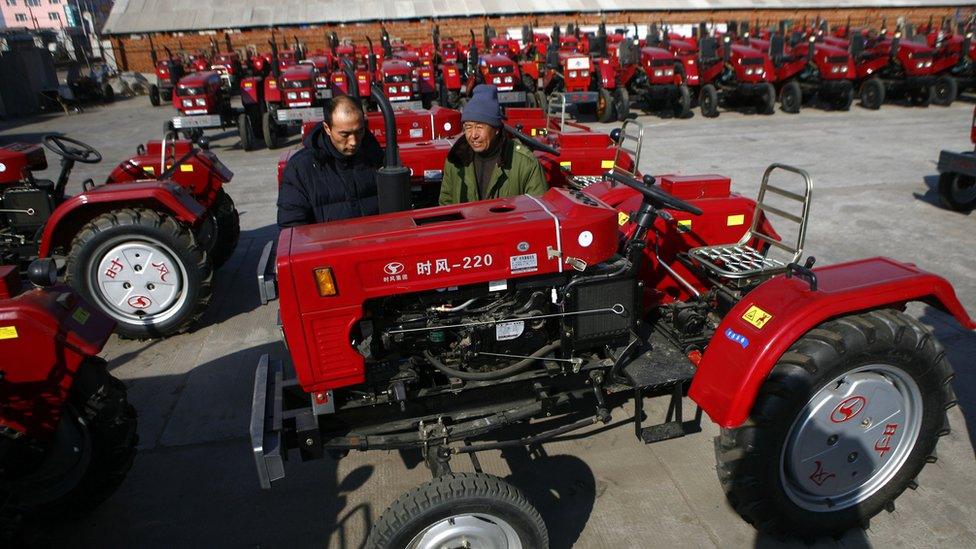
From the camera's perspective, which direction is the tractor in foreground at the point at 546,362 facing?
to the viewer's left

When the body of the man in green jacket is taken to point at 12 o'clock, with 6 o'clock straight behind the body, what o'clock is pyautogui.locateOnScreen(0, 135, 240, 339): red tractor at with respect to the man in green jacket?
The red tractor is roughly at 2 o'clock from the man in green jacket.

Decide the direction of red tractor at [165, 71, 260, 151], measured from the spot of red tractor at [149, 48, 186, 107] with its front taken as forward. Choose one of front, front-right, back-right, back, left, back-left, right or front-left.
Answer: front-left

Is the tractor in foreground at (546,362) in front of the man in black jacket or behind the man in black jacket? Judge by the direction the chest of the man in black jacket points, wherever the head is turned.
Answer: in front

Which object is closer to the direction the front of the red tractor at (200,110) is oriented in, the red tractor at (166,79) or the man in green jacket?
the man in green jacket

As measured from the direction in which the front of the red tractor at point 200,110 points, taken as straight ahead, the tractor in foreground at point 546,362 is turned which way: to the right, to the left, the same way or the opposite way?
to the right

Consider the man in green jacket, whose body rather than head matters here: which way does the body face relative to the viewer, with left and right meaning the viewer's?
facing the viewer and to the left of the viewer

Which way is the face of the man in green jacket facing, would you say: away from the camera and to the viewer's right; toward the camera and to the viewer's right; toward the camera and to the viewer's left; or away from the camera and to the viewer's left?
toward the camera and to the viewer's left

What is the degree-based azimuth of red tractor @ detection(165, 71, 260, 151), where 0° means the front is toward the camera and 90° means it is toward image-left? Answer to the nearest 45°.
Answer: approximately 45°

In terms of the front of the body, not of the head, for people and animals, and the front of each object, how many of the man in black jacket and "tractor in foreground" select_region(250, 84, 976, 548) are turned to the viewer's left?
1

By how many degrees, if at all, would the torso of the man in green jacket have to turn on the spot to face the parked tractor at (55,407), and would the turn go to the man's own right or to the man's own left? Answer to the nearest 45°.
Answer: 0° — they already face it

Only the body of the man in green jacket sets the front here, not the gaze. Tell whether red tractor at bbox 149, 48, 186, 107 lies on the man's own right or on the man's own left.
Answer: on the man's own right

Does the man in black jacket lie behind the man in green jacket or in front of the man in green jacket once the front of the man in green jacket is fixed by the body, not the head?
in front

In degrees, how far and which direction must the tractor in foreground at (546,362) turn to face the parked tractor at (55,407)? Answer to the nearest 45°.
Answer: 0° — it already faces it

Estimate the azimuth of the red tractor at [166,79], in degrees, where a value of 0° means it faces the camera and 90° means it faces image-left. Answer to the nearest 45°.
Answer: approximately 45°

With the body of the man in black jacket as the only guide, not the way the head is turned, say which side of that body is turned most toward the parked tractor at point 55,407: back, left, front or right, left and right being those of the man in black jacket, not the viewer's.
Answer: right
